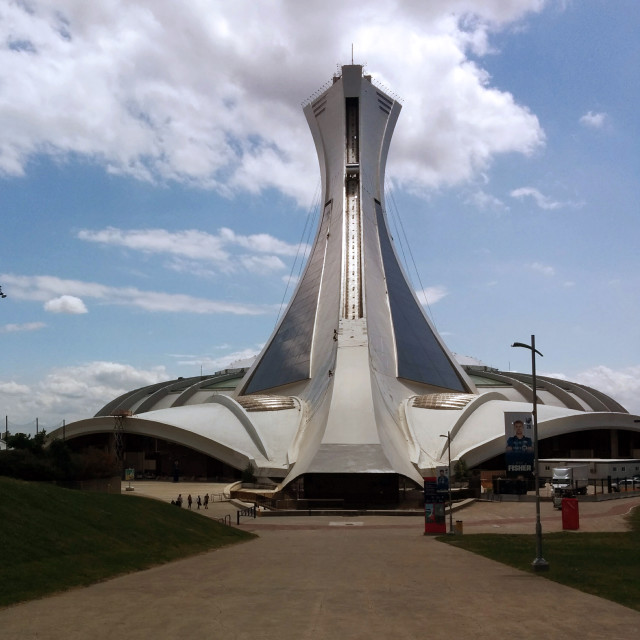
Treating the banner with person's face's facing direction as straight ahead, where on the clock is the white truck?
The white truck is roughly at 7 o'clock from the banner with person's face.

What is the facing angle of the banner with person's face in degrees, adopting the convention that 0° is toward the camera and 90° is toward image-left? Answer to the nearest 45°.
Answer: approximately 0°

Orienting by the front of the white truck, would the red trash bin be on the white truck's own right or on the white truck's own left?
on the white truck's own left

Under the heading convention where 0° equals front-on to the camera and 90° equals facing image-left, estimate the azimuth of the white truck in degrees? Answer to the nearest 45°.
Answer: approximately 45°
